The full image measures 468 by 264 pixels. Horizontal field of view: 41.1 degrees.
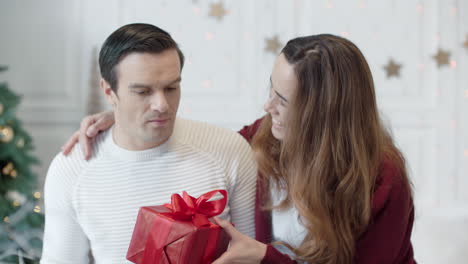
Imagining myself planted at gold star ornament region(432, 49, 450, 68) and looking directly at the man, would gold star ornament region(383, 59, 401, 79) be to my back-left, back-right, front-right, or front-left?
front-right

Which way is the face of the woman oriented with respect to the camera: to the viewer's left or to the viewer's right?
to the viewer's left

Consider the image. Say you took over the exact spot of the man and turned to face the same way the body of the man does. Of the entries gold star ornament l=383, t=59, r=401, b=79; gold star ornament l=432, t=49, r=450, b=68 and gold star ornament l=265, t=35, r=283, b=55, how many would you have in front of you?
0

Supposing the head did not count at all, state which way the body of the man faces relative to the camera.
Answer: toward the camera

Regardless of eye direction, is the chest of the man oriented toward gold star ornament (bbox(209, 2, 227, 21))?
no

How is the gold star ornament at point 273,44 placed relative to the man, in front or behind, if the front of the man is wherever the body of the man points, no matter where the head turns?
behind

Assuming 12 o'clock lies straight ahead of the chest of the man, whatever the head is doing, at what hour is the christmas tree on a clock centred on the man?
The christmas tree is roughly at 5 o'clock from the man.

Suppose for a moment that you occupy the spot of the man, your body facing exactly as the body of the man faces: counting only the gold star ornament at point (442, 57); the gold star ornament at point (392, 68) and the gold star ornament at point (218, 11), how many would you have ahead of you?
0

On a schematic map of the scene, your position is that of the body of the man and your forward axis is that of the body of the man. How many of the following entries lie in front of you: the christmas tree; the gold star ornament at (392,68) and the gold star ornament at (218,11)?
0

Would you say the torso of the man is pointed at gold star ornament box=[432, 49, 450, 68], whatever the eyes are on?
no

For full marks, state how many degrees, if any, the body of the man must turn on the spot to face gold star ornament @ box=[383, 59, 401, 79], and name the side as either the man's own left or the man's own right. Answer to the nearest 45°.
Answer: approximately 135° to the man's own left

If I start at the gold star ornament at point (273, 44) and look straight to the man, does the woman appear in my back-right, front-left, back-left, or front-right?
front-left

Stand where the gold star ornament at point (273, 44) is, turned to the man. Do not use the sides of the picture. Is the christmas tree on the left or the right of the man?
right
